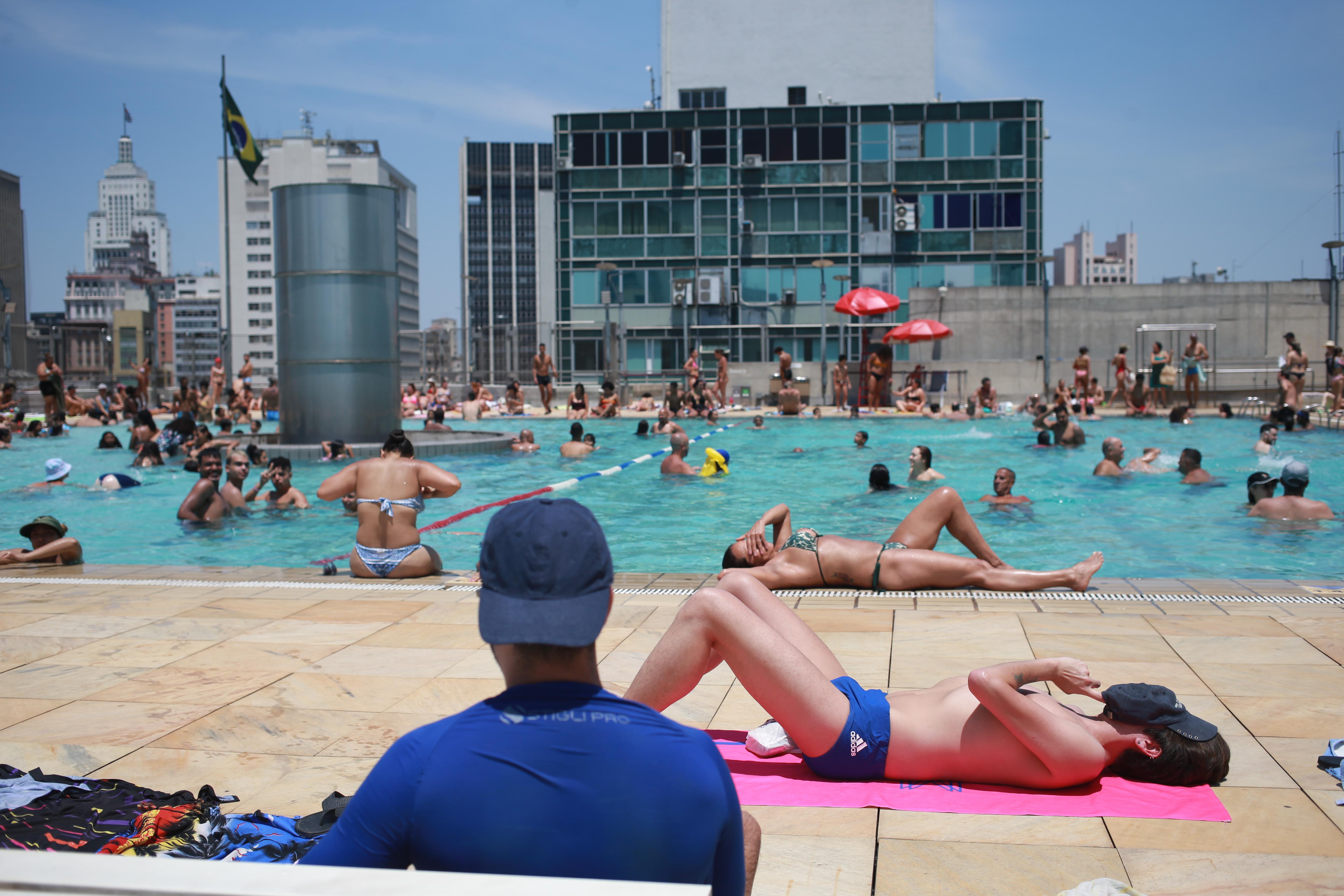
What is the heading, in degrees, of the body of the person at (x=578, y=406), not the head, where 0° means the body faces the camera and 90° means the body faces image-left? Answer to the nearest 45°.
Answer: approximately 0°

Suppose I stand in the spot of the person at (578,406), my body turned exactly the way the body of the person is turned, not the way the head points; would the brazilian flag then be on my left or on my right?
on my right

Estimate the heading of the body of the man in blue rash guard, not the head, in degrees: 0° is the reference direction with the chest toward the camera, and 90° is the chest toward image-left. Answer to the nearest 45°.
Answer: approximately 180°

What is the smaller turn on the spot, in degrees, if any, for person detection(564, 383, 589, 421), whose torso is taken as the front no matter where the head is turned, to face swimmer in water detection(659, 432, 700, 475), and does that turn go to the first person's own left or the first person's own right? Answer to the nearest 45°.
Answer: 0° — they already face them

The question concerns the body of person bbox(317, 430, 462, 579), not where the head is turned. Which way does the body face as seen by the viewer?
away from the camera
